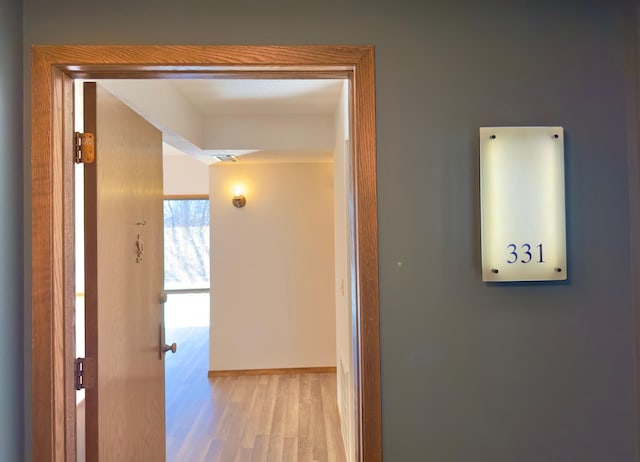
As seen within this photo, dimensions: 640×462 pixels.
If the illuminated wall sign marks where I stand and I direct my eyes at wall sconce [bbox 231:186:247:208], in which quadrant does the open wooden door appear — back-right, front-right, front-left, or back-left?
front-left

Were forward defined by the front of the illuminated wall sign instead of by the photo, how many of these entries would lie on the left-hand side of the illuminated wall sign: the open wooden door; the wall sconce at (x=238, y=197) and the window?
0

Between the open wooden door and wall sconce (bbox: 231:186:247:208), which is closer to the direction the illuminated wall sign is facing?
the open wooden door

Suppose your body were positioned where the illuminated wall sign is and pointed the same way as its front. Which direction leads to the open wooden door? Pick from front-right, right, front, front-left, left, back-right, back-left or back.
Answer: right

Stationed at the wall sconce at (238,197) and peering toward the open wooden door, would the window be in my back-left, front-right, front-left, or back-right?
back-right

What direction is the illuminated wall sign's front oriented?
toward the camera

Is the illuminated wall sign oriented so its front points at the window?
no

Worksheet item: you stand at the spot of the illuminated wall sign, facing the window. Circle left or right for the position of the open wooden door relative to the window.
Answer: left

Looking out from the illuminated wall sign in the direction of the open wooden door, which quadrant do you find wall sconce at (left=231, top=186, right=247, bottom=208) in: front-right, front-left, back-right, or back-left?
front-right

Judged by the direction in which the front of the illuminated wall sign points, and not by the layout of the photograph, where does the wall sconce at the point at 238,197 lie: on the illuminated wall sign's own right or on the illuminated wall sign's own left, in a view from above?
on the illuminated wall sign's own right

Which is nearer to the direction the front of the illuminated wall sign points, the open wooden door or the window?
the open wooden door
